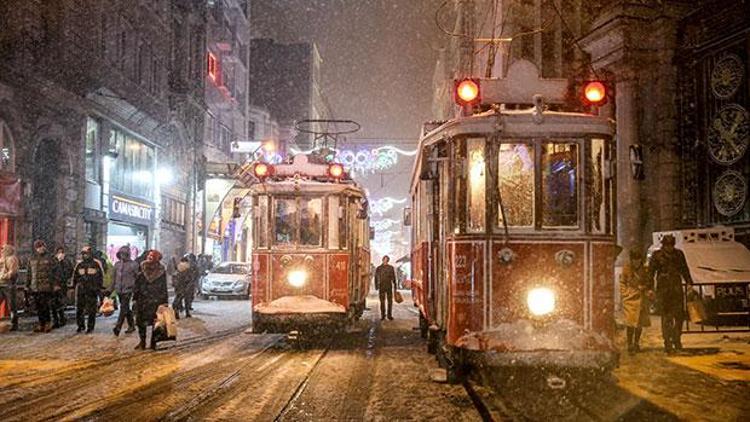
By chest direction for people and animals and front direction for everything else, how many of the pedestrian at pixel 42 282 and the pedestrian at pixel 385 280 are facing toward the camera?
2

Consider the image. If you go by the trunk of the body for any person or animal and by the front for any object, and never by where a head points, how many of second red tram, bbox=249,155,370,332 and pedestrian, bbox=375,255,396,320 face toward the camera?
2

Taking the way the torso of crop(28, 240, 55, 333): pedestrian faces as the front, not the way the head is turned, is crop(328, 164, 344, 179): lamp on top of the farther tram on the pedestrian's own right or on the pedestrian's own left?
on the pedestrian's own left

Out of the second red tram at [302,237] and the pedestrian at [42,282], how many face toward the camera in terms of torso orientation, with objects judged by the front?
2

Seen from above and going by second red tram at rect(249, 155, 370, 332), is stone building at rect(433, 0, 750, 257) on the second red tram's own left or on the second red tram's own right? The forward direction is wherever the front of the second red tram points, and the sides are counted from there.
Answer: on the second red tram's own left

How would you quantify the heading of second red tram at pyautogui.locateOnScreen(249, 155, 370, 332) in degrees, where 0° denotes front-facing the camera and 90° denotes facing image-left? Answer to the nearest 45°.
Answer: approximately 0°

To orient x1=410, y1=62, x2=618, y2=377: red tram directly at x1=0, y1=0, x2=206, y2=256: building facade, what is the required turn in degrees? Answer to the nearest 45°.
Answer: approximately 135° to its right
